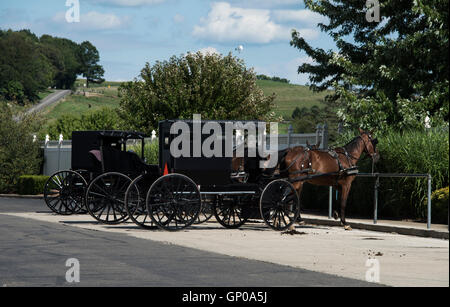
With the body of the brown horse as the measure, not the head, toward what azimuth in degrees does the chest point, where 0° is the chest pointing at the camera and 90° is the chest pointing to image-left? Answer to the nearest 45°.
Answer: approximately 270°

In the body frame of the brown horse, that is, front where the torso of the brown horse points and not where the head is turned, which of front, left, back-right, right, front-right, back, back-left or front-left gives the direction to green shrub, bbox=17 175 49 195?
back-left

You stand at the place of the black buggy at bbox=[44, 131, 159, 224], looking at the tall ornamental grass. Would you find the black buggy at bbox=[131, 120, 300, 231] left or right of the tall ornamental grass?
right

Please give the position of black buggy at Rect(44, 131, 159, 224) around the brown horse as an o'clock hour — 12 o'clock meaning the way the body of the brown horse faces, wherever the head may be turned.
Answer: The black buggy is roughly at 6 o'clock from the brown horse.

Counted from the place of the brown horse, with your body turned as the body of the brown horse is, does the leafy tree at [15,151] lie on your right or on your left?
on your left

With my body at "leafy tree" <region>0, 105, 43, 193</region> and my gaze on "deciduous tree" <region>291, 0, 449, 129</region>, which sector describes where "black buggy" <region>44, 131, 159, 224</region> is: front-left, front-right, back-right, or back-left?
front-right

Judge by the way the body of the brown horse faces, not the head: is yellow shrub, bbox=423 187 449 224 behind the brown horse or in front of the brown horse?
in front

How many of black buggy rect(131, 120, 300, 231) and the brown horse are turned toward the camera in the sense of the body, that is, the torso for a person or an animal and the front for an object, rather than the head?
0

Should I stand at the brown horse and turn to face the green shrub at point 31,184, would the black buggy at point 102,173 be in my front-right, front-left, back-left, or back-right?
front-left

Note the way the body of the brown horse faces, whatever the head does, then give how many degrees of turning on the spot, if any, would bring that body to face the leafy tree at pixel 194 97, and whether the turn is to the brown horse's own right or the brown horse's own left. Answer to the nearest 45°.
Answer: approximately 90° to the brown horse's own left

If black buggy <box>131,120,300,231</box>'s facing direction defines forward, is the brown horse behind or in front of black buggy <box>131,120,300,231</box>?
in front

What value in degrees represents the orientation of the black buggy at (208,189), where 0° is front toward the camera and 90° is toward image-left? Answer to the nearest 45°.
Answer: approximately 225°

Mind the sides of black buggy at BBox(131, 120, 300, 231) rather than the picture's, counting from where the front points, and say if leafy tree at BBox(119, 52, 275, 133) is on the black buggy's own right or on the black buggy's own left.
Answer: on the black buggy's own left

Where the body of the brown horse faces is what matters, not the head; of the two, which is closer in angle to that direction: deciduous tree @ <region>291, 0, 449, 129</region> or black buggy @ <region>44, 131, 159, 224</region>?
the deciduous tree
